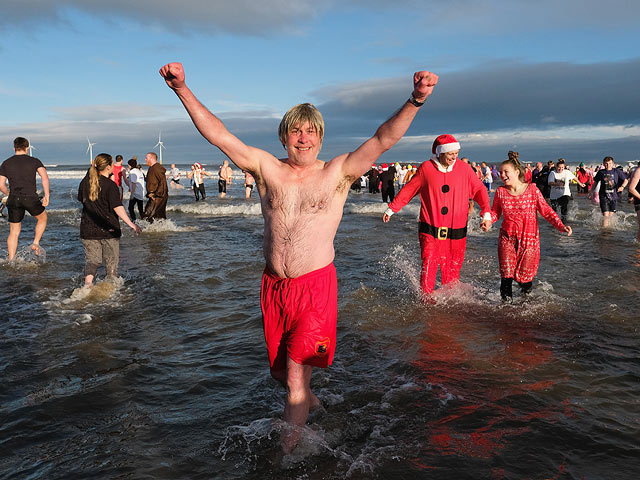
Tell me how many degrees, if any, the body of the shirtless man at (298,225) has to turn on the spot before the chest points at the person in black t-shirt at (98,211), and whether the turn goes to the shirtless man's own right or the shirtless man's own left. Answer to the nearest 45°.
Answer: approximately 135° to the shirtless man's own right

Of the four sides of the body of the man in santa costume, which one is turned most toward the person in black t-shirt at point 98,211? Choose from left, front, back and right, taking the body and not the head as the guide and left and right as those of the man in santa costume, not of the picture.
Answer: right

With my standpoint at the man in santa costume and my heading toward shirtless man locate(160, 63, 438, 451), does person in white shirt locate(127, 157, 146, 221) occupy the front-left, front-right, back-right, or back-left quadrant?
back-right

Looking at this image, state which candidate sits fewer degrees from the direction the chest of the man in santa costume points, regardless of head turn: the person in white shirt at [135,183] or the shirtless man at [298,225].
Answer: the shirtless man

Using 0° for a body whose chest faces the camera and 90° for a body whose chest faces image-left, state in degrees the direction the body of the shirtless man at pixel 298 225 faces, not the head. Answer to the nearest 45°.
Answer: approximately 0°

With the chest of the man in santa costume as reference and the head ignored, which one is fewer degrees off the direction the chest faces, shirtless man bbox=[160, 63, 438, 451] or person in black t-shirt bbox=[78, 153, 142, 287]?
the shirtless man
